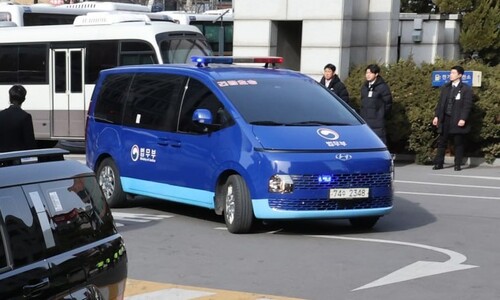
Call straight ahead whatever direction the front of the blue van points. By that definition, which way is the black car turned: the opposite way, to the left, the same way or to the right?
to the right

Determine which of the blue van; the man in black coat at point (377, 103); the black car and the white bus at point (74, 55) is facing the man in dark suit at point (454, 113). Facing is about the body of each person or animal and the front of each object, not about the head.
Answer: the white bus

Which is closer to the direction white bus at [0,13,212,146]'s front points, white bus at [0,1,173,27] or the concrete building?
the concrete building

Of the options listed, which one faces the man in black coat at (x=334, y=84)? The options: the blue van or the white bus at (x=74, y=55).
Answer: the white bus

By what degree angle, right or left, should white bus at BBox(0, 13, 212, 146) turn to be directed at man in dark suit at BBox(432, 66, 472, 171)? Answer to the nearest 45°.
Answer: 0° — it already faces them

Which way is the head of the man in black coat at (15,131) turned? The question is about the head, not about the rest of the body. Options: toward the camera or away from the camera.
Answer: away from the camera

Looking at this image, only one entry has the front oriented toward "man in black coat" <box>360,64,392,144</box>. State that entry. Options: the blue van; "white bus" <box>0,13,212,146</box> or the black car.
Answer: the white bus

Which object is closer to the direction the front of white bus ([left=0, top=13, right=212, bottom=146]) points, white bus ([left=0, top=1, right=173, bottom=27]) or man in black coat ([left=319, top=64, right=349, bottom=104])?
the man in black coat

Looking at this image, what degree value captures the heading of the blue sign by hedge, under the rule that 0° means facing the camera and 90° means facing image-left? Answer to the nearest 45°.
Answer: approximately 0°

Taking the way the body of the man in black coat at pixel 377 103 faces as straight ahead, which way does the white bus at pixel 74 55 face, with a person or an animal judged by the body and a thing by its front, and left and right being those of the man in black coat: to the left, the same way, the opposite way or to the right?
to the left

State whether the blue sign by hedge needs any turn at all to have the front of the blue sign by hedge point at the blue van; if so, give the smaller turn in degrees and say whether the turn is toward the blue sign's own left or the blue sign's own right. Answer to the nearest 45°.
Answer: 0° — it already faces it

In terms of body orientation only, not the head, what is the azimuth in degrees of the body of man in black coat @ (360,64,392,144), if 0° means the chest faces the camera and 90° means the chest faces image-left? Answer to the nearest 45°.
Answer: approximately 45°
